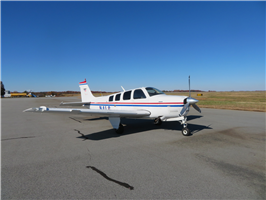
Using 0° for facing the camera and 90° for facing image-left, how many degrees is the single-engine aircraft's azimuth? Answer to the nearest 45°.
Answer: approximately 315°
